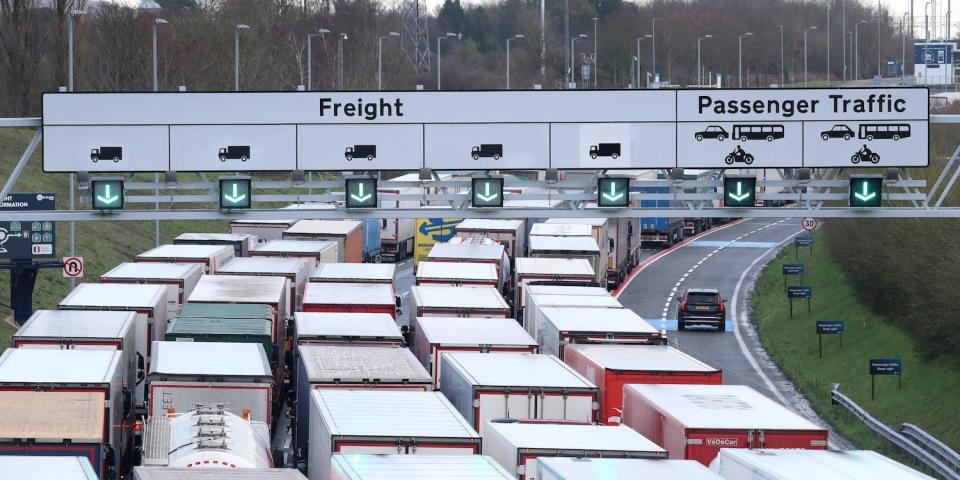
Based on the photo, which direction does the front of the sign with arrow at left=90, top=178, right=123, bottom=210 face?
toward the camera

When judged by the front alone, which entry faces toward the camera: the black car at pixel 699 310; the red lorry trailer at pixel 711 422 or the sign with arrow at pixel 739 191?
the sign with arrow

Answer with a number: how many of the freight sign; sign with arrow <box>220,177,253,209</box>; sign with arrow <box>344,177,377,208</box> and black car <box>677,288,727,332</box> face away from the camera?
1

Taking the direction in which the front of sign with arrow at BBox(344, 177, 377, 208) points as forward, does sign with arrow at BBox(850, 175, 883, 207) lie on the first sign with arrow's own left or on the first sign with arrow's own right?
on the first sign with arrow's own left

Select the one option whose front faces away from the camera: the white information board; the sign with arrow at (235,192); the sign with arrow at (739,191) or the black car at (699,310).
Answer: the black car

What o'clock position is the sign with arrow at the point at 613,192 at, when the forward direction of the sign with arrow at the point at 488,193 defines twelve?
the sign with arrow at the point at 613,192 is roughly at 9 o'clock from the sign with arrow at the point at 488,193.

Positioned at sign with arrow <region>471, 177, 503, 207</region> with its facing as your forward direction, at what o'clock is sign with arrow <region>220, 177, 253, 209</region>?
sign with arrow <region>220, 177, 253, 209</region> is roughly at 3 o'clock from sign with arrow <region>471, 177, 503, 207</region>.

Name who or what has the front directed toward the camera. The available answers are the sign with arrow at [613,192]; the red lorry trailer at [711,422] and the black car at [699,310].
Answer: the sign with arrow

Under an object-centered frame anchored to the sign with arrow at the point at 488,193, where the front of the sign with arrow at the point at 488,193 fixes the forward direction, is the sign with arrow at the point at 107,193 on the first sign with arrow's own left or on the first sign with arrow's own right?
on the first sign with arrow's own right

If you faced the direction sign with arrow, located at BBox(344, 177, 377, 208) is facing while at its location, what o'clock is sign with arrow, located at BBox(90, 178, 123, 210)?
sign with arrow, located at BBox(90, 178, 123, 210) is roughly at 3 o'clock from sign with arrow, located at BBox(344, 177, 377, 208).

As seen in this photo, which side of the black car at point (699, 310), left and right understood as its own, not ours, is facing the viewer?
back

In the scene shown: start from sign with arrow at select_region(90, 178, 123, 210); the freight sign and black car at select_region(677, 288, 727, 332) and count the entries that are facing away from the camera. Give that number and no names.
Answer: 1

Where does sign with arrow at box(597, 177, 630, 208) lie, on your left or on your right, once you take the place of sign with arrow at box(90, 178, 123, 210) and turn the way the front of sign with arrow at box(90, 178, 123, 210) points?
on your left

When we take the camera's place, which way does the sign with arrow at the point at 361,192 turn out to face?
facing the viewer

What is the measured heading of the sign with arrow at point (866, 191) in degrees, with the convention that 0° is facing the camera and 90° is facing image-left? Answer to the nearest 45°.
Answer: approximately 0°

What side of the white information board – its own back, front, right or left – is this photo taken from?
front

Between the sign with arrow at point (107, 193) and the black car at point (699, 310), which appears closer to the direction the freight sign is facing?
the sign with arrow
